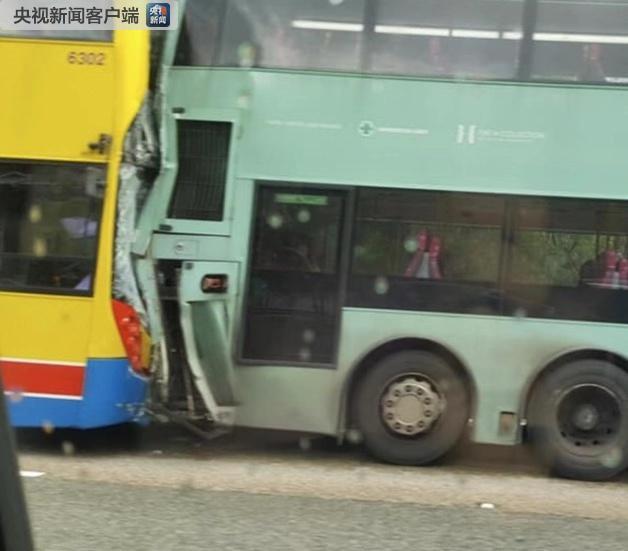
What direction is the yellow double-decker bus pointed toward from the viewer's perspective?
to the viewer's left

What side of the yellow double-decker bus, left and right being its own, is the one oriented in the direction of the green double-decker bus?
back
